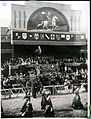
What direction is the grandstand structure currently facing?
toward the camera
